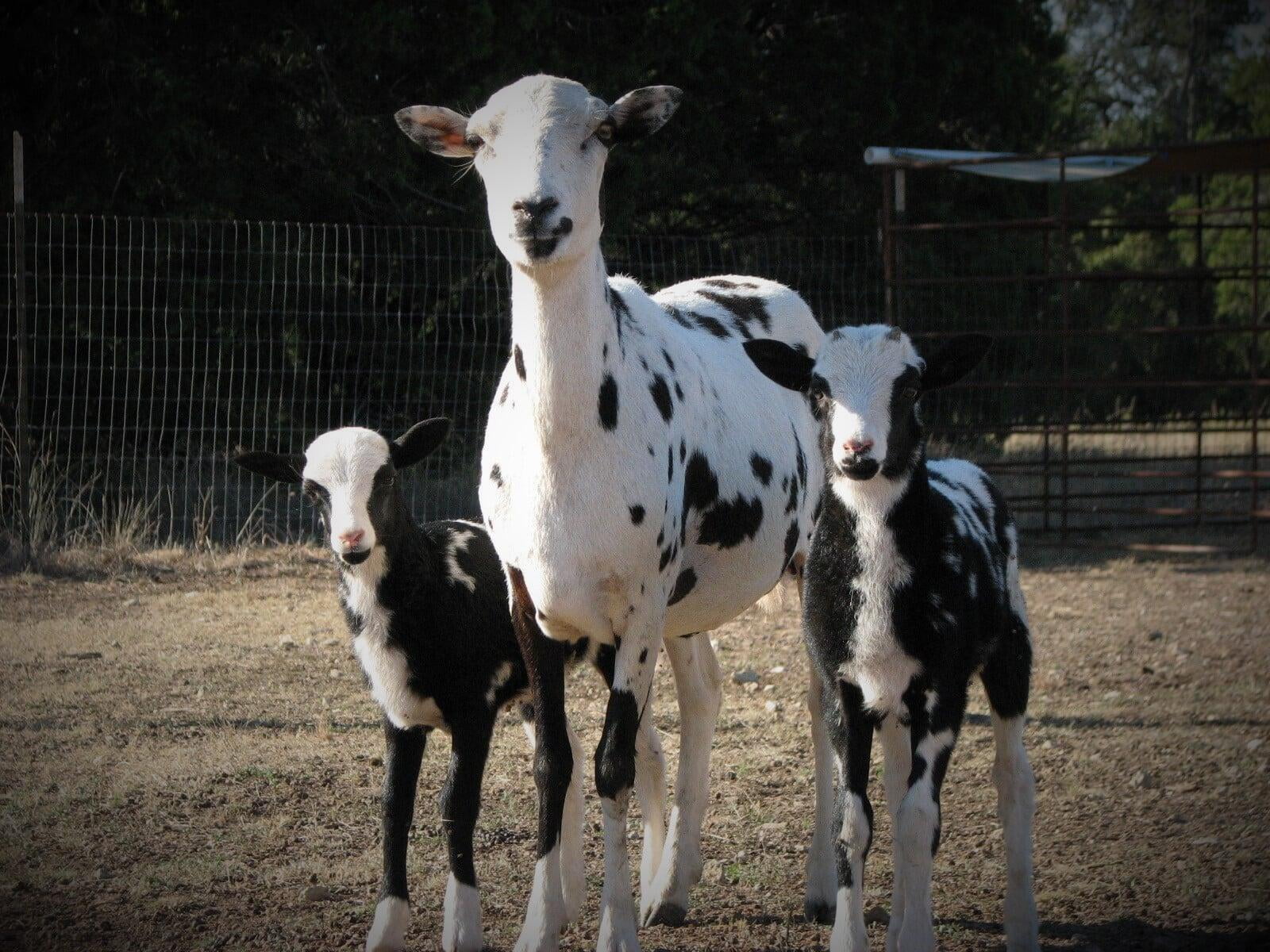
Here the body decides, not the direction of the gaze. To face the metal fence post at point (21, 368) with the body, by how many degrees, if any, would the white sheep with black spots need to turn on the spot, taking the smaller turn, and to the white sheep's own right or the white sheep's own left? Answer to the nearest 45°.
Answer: approximately 90° to the white sheep's own right

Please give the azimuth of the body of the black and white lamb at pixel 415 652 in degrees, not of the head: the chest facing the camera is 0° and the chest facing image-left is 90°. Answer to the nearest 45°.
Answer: approximately 45°

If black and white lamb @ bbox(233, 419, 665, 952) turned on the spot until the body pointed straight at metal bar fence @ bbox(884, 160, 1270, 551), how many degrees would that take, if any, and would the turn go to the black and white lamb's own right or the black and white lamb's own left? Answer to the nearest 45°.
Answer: approximately 180°

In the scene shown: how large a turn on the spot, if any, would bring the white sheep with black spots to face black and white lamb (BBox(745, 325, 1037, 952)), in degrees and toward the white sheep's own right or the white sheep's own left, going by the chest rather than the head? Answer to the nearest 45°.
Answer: approximately 135° to the white sheep's own left

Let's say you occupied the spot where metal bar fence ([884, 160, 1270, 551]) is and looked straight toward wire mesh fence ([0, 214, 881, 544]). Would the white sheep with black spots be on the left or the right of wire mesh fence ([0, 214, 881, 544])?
left

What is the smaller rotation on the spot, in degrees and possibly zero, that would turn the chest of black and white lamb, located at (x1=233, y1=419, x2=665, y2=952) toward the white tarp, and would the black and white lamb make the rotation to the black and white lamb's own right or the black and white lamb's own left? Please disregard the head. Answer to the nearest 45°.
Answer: approximately 180°
